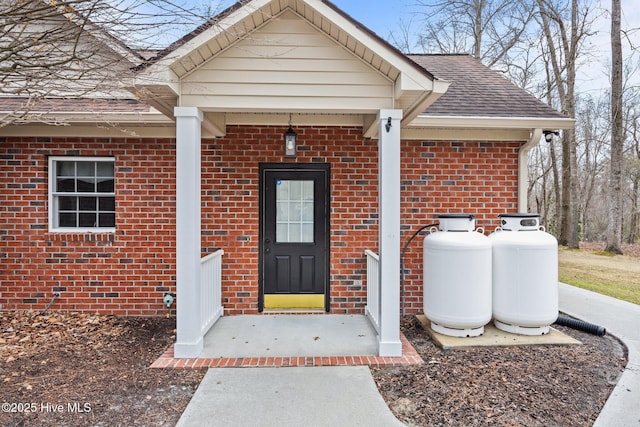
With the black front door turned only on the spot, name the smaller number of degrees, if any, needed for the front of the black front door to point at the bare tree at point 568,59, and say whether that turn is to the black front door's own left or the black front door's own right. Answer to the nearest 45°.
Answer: approximately 135° to the black front door's own left

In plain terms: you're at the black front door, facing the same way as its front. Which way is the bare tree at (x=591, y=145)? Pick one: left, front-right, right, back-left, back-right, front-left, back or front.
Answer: back-left

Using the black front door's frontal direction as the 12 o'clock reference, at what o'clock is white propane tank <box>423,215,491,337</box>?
The white propane tank is roughly at 10 o'clock from the black front door.

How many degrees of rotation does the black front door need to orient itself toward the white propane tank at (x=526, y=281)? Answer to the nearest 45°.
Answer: approximately 45° to its left

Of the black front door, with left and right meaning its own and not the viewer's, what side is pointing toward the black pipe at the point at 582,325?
left

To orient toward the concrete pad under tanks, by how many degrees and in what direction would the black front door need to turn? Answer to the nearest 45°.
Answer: approximately 45° to its left

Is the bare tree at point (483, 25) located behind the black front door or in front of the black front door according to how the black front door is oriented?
behind

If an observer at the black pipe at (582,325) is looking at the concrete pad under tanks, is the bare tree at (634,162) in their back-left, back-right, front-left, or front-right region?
back-right

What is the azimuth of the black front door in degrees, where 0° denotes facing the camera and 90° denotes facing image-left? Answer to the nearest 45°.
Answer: approximately 0°
